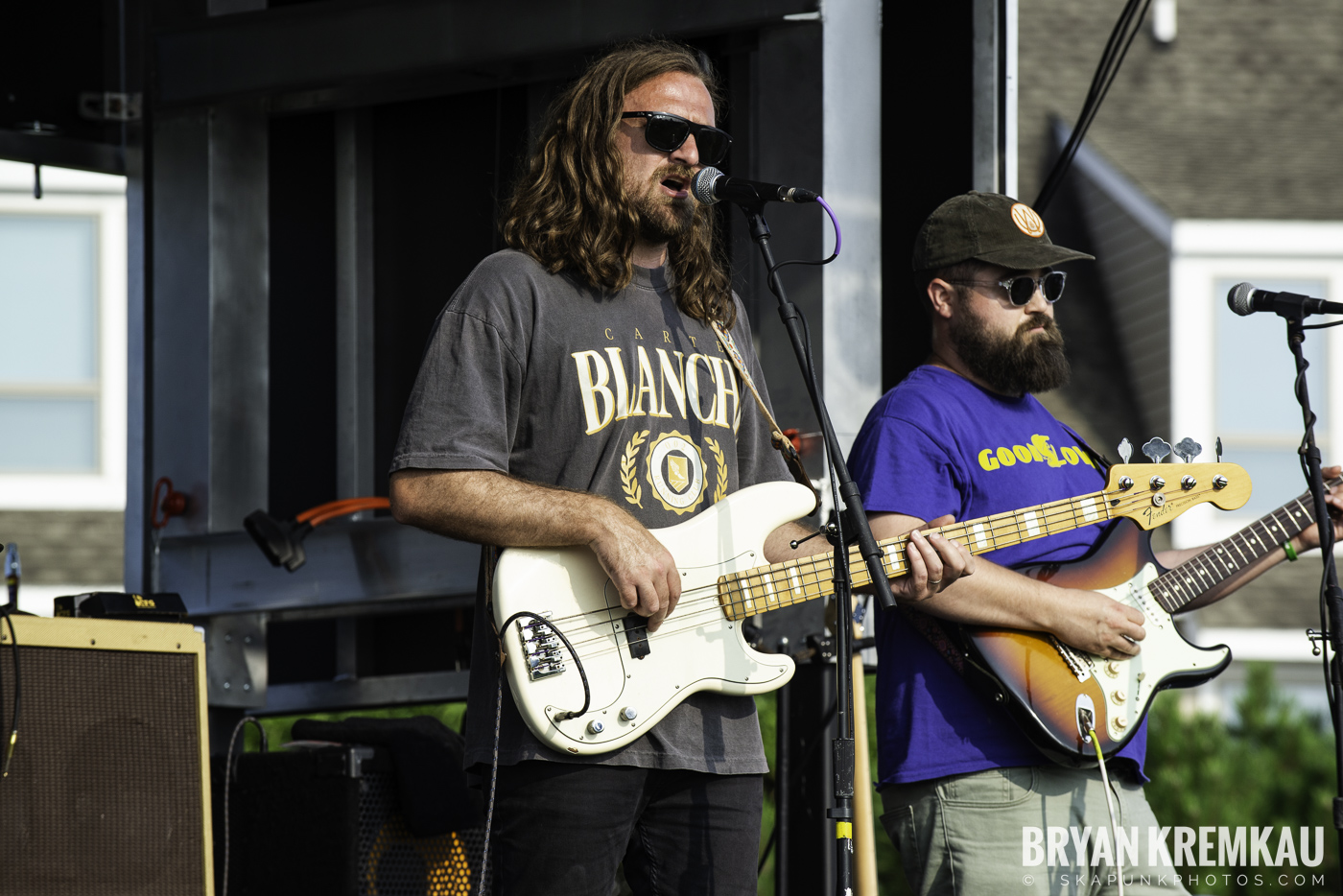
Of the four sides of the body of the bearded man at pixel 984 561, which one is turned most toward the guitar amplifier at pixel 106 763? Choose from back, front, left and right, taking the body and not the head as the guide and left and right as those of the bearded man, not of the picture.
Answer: right

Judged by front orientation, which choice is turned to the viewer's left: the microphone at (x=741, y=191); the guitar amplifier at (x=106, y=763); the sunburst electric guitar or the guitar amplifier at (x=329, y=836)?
the microphone

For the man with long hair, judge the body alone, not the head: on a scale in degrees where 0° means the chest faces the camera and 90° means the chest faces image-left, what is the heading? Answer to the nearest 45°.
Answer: approximately 315°

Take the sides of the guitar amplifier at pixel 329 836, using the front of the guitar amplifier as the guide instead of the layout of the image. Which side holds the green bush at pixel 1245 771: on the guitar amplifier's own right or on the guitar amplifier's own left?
on the guitar amplifier's own left

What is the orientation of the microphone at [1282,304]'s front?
to the viewer's left

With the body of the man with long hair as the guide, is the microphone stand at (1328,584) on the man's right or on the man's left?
on the man's left

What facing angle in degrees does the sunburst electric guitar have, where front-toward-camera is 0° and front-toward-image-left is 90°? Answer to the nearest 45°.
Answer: approximately 315°

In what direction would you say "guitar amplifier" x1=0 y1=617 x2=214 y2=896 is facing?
toward the camera

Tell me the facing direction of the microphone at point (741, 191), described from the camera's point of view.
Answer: facing to the left of the viewer

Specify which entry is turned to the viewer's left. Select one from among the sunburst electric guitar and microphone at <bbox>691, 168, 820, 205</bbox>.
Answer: the microphone

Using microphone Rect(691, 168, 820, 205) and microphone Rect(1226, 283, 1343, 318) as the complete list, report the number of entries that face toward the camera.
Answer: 0

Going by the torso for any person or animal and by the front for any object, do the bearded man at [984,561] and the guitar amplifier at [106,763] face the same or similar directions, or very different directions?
same or similar directions

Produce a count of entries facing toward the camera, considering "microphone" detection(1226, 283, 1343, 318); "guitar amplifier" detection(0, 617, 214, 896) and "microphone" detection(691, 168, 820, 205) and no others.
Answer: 1

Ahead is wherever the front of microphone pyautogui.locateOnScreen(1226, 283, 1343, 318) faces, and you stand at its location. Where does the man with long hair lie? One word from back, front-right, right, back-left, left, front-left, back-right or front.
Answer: front-left

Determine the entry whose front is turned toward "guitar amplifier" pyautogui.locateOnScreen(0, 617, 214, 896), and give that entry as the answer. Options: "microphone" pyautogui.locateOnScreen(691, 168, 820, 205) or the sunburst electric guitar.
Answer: the microphone
